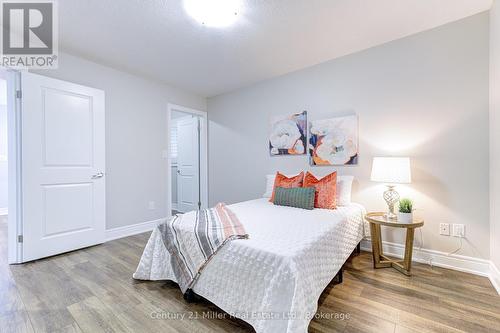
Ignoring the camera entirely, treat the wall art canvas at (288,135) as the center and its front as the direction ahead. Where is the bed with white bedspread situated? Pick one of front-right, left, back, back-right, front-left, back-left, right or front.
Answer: front-left

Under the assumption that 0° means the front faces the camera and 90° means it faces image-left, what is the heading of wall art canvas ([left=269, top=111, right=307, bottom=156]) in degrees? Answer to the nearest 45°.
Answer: approximately 45°

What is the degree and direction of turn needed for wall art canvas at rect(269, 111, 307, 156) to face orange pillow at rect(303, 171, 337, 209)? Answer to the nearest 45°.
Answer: approximately 90° to its left

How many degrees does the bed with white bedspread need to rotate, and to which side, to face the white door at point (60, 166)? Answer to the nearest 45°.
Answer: approximately 90° to its right

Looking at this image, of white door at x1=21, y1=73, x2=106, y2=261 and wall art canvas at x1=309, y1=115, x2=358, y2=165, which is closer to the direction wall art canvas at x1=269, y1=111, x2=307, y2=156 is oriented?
the white door

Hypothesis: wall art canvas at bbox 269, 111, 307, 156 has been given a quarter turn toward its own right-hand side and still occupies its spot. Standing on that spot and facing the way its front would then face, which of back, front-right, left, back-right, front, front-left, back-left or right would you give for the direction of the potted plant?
back

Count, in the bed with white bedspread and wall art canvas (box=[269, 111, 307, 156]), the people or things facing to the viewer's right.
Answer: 0

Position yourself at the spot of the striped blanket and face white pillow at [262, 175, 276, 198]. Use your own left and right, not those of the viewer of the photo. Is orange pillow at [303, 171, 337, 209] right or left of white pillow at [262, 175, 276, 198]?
right

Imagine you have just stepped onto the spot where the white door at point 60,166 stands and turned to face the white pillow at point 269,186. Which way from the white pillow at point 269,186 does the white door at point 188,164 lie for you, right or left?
left

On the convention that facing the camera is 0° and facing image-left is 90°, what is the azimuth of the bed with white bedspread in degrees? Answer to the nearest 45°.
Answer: approximately 45°
